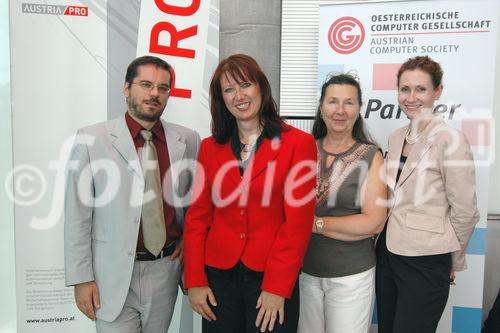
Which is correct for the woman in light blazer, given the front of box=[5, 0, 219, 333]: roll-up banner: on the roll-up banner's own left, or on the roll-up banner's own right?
on the roll-up banner's own left

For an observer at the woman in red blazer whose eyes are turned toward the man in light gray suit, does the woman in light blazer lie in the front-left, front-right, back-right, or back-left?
back-right

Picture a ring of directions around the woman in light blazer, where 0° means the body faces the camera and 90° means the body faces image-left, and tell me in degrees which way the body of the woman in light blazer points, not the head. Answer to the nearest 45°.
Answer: approximately 45°

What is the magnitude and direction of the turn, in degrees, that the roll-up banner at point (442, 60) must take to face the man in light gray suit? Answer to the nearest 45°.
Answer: approximately 45° to its right

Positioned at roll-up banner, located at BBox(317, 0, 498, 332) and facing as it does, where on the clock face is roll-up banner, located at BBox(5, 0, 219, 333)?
roll-up banner, located at BBox(5, 0, 219, 333) is roughly at 2 o'clock from roll-up banner, located at BBox(317, 0, 498, 332).

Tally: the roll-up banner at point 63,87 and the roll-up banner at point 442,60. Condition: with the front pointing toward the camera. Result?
2

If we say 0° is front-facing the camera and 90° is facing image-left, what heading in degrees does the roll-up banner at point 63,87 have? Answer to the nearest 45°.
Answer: approximately 0°

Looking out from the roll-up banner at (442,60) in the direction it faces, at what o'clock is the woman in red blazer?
The woman in red blazer is roughly at 1 o'clock from the roll-up banner.
